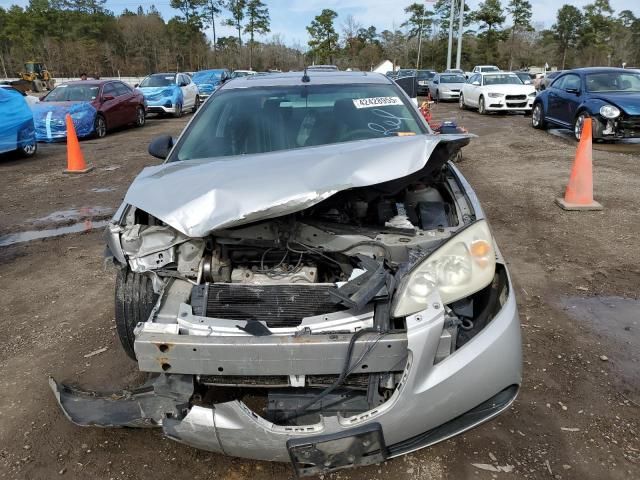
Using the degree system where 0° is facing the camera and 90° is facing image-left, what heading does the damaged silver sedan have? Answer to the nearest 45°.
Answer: approximately 0°

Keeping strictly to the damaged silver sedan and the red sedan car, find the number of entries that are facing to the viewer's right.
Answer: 0

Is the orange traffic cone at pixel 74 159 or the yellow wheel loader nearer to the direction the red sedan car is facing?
the orange traffic cone

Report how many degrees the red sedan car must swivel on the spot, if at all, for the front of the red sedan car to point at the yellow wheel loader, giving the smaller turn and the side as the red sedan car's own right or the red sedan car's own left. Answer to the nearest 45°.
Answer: approximately 135° to the red sedan car's own right

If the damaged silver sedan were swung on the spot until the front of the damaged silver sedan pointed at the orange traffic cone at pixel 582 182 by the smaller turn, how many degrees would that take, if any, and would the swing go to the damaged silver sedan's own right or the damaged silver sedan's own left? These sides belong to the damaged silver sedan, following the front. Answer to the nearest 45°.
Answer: approximately 135° to the damaged silver sedan's own left

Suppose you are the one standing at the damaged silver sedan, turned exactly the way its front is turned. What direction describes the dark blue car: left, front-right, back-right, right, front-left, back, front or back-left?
back-left

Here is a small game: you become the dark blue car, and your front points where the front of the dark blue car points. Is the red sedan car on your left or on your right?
on your right

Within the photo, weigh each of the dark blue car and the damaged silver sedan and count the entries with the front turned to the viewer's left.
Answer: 0

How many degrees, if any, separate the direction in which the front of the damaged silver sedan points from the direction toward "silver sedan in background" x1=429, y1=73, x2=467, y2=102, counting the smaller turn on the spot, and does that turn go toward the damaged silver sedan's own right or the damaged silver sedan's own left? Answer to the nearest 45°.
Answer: approximately 180°

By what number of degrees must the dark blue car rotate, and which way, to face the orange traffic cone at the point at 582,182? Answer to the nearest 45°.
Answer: approximately 45° to its right
